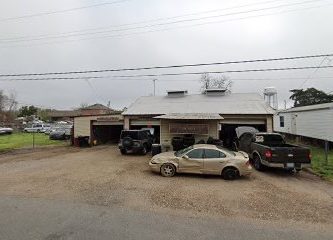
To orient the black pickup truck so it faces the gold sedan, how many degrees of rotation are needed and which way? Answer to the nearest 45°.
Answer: approximately 90° to its left

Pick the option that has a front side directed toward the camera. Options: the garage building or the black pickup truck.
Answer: the garage building

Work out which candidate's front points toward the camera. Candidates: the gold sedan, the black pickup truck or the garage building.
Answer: the garage building

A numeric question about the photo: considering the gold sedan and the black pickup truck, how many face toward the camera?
0

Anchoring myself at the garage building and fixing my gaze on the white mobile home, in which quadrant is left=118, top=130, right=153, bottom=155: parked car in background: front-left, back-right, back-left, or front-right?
back-right

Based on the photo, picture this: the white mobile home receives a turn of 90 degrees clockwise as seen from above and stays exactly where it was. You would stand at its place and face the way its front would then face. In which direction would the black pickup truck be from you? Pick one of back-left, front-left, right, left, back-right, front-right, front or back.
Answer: back-left

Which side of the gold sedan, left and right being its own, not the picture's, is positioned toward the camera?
left

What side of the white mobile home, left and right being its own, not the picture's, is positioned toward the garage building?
front

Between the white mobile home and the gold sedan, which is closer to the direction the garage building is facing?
the gold sedan

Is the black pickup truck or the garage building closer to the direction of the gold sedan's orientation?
the garage building

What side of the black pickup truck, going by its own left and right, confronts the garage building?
front

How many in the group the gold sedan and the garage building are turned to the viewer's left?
1

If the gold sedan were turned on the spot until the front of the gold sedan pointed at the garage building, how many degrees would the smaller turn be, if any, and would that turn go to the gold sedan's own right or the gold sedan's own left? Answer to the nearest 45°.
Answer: approximately 90° to the gold sedan's own right

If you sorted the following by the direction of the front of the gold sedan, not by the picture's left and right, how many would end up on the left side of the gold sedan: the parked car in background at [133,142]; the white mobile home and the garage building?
0

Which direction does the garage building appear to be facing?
toward the camera
